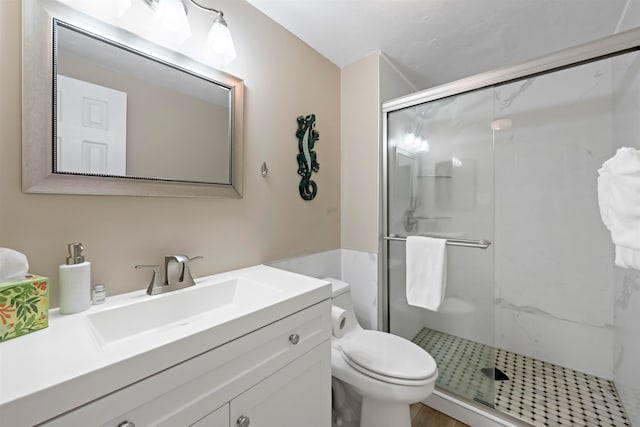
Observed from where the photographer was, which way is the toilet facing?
facing the viewer and to the right of the viewer

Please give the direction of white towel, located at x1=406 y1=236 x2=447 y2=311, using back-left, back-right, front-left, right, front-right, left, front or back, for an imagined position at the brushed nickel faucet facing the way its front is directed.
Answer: front-left

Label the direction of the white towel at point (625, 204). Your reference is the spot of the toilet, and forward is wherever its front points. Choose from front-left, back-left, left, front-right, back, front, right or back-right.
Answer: front-left

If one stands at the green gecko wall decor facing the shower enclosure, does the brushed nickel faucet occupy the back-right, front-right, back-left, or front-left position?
back-right

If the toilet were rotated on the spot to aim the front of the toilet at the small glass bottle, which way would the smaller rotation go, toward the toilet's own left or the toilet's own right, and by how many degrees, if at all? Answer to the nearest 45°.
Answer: approximately 90° to the toilet's own right

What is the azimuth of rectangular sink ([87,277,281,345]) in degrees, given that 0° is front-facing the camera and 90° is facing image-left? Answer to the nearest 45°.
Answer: approximately 315°

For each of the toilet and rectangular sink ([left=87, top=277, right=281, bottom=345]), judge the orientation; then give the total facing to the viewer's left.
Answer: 0

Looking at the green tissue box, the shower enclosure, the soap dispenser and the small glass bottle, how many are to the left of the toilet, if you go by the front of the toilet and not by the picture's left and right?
1

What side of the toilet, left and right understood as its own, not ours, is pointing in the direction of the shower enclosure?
left
